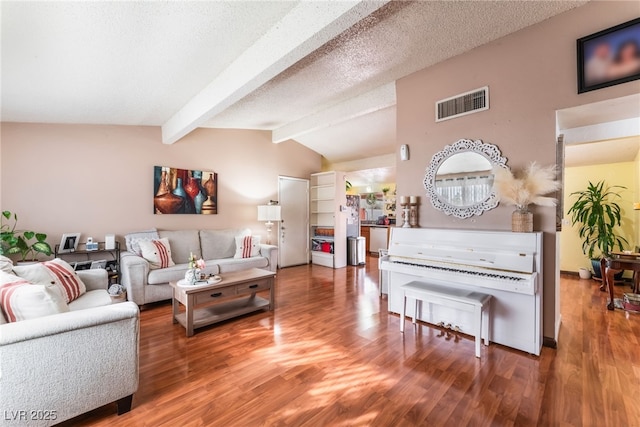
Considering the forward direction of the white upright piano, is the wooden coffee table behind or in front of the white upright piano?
in front

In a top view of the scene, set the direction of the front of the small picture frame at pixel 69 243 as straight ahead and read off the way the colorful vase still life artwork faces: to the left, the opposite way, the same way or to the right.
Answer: the same way

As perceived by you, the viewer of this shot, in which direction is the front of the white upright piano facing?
facing the viewer and to the left of the viewer

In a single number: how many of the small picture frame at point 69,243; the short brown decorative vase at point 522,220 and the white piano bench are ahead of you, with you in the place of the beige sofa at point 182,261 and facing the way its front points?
2

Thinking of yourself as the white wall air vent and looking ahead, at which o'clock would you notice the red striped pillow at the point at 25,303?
The red striped pillow is roughly at 12 o'clock from the white wall air vent.

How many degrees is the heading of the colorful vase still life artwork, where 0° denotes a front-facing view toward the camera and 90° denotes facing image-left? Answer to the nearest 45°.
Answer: approximately 315°

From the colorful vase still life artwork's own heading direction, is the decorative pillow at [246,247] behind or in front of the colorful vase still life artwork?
in front

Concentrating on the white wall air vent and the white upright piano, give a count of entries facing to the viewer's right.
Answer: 0

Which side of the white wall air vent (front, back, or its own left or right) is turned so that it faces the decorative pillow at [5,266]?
front

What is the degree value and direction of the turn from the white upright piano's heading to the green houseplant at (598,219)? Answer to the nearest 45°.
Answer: approximately 180°

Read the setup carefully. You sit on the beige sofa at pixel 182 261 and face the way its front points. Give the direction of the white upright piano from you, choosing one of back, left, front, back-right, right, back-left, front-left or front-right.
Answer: front

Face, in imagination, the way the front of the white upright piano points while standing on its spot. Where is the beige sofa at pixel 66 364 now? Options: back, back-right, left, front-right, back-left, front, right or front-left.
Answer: front

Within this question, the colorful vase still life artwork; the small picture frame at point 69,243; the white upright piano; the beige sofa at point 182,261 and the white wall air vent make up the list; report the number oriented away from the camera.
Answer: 0

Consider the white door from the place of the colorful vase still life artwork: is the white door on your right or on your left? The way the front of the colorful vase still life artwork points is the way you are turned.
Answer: on your left

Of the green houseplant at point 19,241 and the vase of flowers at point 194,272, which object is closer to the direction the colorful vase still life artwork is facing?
the vase of flowers
